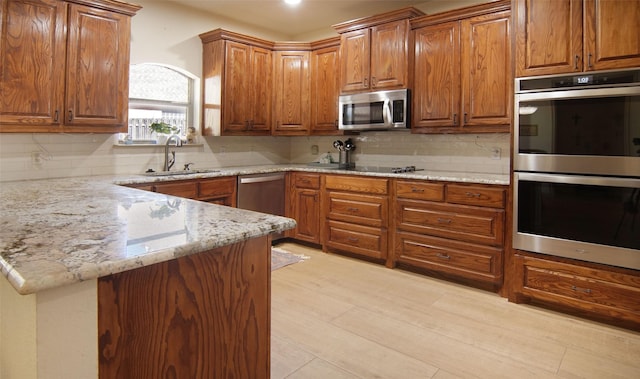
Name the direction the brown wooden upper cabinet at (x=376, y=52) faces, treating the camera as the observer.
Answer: facing the viewer and to the left of the viewer

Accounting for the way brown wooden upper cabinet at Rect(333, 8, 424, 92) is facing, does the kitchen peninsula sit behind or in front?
in front

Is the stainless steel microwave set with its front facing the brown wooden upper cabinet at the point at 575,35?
no

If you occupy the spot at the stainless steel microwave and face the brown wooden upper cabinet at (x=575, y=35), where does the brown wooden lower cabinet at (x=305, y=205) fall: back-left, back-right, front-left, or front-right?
back-right

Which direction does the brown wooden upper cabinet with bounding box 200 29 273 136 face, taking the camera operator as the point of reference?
facing the viewer and to the right of the viewer

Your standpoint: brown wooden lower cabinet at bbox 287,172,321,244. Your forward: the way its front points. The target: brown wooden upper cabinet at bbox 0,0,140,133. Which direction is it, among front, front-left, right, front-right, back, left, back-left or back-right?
front

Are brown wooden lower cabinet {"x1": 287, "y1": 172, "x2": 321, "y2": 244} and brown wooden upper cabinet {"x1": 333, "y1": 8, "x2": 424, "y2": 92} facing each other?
no

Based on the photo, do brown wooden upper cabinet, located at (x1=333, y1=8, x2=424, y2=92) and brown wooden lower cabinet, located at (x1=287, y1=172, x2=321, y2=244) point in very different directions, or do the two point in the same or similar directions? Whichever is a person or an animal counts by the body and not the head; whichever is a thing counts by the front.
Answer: same or similar directions

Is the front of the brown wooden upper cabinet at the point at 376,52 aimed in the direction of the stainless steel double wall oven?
no

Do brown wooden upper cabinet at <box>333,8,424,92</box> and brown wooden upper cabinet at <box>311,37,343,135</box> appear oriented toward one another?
no

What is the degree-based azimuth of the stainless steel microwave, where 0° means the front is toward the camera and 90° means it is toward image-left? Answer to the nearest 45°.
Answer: approximately 45°

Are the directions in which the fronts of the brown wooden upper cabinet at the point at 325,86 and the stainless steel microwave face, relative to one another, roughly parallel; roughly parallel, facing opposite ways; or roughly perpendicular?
roughly parallel

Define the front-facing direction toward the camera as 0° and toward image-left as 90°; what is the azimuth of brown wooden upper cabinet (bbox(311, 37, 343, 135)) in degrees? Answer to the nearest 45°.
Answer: approximately 45°

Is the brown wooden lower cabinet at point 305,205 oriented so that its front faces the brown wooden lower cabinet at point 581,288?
no

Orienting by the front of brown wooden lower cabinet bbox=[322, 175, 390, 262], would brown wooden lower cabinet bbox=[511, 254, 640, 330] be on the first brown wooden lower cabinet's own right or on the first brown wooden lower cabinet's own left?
on the first brown wooden lower cabinet's own left
